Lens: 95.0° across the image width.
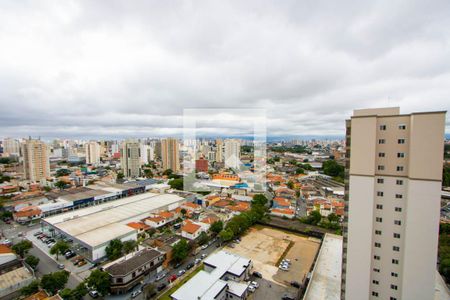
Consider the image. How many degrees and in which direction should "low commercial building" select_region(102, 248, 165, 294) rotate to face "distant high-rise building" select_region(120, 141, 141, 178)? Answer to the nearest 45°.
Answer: approximately 135° to its left

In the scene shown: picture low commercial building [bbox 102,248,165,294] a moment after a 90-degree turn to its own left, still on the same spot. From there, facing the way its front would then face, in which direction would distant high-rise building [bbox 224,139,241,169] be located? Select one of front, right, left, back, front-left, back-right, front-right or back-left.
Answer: front

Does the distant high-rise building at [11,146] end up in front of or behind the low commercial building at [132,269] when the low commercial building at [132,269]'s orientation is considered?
behind

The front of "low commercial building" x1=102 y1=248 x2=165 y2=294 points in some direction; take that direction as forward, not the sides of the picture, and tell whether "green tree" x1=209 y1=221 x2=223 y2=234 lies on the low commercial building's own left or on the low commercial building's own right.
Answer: on the low commercial building's own left

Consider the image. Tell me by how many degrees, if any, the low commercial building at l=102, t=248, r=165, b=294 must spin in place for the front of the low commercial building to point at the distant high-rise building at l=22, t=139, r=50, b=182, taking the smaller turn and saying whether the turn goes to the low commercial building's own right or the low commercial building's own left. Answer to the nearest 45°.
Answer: approximately 180°

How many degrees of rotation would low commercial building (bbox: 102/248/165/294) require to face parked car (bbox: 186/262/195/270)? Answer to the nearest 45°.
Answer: approximately 45° to its left

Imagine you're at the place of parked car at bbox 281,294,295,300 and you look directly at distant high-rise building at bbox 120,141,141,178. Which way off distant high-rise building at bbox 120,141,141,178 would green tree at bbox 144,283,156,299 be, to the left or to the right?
left

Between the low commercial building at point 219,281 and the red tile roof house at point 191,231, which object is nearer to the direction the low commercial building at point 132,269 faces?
the low commercial building

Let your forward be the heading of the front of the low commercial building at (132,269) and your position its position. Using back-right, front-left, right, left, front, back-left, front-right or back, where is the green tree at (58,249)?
back

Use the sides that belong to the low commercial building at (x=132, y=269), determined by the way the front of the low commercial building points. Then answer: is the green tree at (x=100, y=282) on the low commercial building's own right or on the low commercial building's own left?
on the low commercial building's own right

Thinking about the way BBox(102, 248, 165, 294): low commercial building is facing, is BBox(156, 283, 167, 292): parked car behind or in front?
in front

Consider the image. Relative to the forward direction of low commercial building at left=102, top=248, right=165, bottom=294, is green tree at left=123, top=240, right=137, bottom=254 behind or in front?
behind
